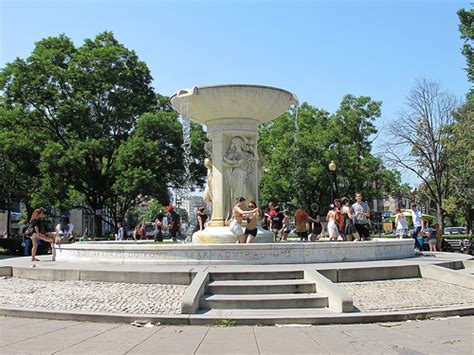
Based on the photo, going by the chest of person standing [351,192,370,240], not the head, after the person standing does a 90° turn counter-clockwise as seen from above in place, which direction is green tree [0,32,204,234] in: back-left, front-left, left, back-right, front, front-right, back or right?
back-left

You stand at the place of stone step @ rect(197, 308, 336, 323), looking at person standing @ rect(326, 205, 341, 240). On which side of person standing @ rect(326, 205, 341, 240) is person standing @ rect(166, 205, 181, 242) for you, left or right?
left

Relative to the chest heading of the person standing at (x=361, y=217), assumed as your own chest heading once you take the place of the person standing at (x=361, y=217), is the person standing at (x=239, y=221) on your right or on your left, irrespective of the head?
on your right

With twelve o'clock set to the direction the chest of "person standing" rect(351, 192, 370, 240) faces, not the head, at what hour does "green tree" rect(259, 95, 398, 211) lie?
The green tree is roughly at 6 o'clock from the person standing.

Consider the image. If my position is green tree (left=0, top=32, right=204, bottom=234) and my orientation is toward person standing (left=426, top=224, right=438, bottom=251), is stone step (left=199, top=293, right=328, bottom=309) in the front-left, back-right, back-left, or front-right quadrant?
front-right

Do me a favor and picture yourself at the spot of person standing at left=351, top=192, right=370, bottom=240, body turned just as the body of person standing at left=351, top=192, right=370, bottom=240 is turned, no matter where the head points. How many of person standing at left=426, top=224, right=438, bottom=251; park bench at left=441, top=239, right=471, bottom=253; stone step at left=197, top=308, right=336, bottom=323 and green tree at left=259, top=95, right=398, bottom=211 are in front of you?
1

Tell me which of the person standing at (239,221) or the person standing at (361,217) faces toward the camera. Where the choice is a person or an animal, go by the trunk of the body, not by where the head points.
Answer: the person standing at (361,217)

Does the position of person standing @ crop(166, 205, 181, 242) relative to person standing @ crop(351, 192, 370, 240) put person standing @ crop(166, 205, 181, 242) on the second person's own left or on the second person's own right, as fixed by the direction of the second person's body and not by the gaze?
on the second person's own right

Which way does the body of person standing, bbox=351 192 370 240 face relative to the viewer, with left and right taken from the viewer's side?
facing the viewer
